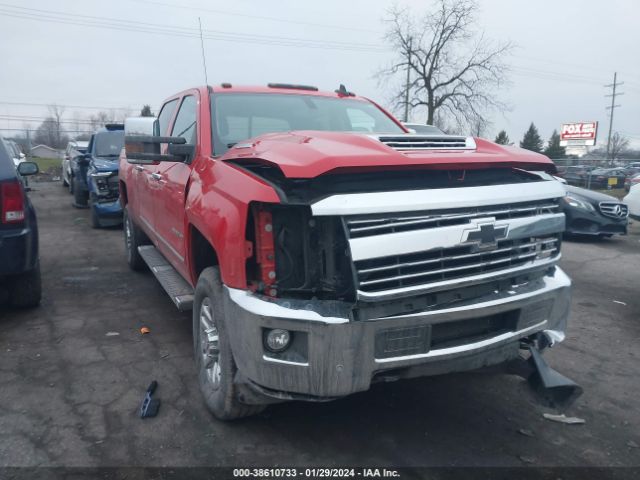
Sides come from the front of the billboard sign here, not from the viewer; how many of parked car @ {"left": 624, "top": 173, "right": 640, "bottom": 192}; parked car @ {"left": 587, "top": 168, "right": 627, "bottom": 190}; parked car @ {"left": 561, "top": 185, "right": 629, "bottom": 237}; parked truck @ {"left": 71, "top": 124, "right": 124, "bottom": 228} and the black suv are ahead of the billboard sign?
5

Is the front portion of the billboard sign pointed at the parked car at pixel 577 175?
yes

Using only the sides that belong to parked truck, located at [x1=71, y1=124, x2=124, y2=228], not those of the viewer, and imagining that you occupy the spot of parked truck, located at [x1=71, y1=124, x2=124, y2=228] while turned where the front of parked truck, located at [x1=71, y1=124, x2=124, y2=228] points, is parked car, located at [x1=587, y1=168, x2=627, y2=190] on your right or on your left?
on your left

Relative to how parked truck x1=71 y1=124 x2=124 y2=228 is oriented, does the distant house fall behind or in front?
behind

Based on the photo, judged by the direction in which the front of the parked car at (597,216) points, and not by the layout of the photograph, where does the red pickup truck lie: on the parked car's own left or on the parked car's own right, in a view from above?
on the parked car's own right

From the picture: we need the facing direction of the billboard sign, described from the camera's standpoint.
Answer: facing the viewer

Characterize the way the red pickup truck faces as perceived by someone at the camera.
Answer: facing the viewer and to the right of the viewer

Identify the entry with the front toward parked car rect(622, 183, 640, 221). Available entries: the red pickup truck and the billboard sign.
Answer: the billboard sign

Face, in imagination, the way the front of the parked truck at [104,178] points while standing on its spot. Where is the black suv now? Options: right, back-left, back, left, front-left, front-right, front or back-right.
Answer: front-right

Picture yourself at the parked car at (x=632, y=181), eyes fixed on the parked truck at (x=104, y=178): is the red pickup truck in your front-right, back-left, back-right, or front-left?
front-left

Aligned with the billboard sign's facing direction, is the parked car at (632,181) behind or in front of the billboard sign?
in front

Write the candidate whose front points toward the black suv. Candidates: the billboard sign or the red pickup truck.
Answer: the billboard sign

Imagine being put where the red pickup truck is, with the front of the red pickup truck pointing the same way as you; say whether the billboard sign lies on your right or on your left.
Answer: on your left

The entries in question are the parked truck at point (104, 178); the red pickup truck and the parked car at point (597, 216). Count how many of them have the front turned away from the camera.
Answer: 0

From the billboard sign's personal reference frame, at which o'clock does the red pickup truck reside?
The red pickup truck is roughly at 12 o'clock from the billboard sign.

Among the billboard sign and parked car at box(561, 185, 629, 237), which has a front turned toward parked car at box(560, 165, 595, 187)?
the billboard sign

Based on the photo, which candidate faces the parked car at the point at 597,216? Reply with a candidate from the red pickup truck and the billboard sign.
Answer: the billboard sign
